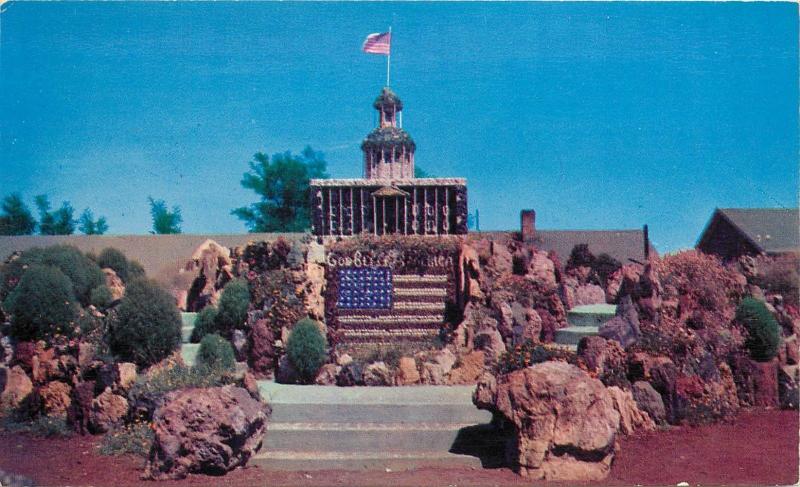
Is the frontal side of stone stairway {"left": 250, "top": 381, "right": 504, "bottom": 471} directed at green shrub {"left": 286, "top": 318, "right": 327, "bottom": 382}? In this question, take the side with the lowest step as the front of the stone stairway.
no

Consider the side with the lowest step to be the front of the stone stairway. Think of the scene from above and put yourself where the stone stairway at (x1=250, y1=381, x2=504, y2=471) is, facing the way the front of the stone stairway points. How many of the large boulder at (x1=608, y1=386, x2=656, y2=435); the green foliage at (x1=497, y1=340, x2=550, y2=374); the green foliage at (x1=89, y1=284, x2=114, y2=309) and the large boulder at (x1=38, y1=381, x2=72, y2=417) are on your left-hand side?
2

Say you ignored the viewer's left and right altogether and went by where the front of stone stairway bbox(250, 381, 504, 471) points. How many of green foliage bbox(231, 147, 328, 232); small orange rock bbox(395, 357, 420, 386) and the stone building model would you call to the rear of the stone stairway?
3

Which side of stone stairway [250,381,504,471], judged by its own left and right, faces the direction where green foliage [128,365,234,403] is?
right

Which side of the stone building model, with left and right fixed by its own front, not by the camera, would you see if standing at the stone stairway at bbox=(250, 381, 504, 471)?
front

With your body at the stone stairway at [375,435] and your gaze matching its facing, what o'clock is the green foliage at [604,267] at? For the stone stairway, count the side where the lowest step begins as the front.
The green foliage is roughly at 7 o'clock from the stone stairway.

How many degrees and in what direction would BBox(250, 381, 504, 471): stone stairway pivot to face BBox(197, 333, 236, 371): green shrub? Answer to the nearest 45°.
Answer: approximately 135° to its right

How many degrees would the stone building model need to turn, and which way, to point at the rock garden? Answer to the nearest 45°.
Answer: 0° — it already faces it

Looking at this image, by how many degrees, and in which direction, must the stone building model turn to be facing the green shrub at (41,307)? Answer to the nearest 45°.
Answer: approximately 45° to its right

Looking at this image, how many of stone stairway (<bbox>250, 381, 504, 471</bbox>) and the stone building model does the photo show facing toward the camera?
2

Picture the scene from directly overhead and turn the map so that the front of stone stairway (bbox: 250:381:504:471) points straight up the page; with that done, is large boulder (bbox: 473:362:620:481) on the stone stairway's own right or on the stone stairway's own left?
on the stone stairway's own left

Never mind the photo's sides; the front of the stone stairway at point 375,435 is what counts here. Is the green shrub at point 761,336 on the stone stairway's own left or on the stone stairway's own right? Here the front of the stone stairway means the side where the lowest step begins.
on the stone stairway's own left

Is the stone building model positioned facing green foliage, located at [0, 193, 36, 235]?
no

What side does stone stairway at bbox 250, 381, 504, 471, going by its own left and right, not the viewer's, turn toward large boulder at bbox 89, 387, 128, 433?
right

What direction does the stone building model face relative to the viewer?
toward the camera

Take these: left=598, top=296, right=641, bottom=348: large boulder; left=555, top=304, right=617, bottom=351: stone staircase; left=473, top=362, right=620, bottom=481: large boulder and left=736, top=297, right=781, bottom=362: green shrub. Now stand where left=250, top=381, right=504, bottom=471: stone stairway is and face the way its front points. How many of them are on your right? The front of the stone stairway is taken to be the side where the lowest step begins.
0

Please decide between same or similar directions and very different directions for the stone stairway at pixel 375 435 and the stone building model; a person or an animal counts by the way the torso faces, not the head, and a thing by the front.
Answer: same or similar directions

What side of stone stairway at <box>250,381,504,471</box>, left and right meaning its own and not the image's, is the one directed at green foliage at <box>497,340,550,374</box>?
left

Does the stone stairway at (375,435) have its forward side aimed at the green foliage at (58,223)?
no

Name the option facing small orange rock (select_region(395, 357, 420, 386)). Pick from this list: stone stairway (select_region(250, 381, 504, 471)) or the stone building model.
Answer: the stone building model
